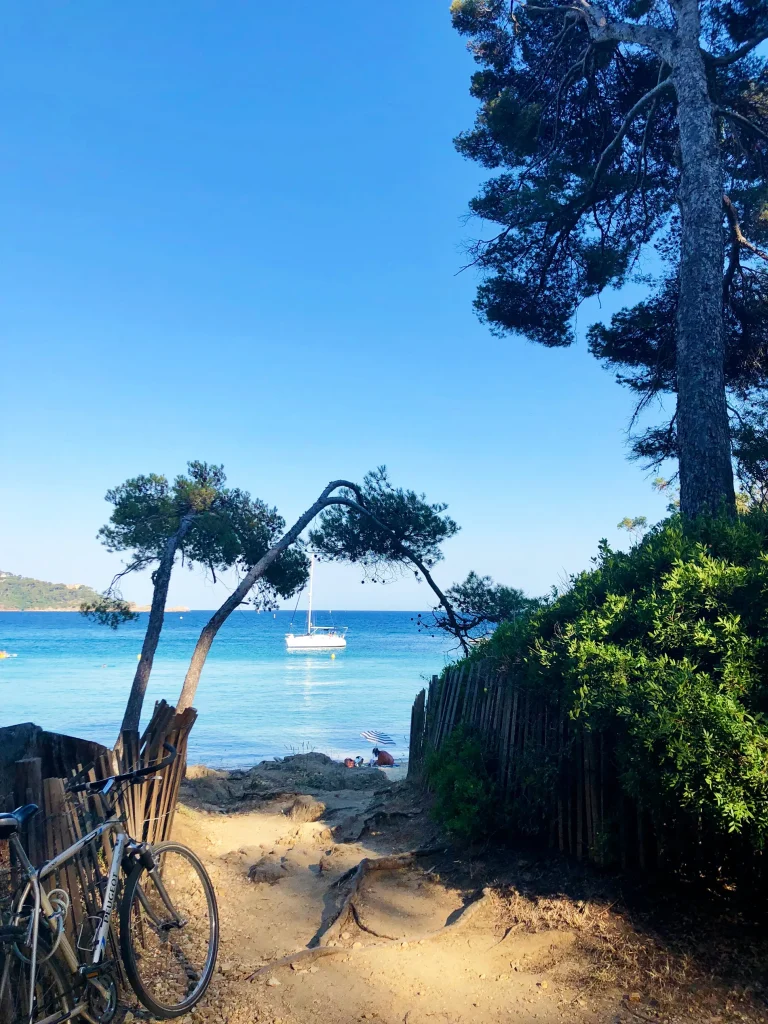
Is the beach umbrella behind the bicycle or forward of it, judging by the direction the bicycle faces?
forward

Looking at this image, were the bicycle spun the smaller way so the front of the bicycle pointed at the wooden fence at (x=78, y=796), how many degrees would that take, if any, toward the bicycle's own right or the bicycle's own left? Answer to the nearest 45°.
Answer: approximately 45° to the bicycle's own left

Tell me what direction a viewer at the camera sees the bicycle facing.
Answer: facing away from the viewer and to the right of the viewer

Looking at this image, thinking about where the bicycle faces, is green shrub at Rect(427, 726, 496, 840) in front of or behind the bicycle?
in front

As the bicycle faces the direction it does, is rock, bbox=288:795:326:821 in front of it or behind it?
in front
